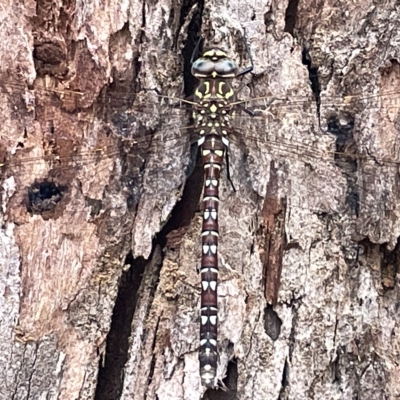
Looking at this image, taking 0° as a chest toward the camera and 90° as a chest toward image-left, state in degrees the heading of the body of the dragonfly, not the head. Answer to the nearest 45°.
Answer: approximately 180°
